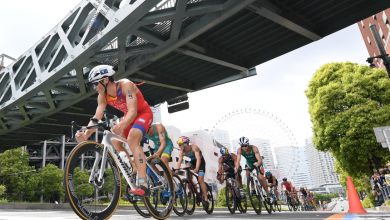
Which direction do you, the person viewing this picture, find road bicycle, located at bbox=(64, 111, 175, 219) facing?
facing the viewer and to the left of the viewer

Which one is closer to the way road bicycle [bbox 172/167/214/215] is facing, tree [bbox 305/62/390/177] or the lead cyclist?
the lead cyclist

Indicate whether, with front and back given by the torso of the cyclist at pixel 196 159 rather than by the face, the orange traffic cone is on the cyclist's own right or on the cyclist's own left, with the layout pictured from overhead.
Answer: on the cyclist's own left

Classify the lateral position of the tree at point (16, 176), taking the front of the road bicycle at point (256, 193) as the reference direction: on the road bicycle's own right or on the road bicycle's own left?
on the road bicycle's own right

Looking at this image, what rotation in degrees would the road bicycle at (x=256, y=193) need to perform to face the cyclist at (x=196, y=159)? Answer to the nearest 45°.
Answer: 0° — it already faces them

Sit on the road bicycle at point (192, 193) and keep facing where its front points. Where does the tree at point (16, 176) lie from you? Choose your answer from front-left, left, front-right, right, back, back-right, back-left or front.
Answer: right

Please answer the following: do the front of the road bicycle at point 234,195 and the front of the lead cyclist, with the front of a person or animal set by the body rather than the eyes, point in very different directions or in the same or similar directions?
same or similar directions

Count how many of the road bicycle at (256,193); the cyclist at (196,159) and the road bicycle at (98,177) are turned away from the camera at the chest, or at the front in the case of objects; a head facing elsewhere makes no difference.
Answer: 0

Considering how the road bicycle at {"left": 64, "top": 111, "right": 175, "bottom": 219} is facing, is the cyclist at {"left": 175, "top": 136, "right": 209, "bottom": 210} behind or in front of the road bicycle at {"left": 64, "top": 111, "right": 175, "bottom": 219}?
behind

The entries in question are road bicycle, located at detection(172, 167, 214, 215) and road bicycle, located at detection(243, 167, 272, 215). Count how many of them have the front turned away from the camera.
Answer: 0

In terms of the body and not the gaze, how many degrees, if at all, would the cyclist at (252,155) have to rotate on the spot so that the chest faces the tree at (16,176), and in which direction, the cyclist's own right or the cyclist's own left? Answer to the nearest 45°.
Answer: approximately 90° to the cyclist's own right
